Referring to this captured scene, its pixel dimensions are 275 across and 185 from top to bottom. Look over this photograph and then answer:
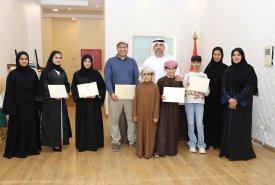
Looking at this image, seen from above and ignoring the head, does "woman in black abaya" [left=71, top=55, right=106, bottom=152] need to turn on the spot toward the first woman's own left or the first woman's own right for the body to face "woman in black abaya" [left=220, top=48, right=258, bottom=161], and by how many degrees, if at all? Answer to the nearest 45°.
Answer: approximately 90° to the first woman's own left

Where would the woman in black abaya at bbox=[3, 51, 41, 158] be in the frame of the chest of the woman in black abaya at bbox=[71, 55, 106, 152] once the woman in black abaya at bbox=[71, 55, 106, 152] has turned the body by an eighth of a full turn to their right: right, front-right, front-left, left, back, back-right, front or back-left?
front-right

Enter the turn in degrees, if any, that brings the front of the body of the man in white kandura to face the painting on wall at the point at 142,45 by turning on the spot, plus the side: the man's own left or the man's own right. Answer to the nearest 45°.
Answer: approximately 180°

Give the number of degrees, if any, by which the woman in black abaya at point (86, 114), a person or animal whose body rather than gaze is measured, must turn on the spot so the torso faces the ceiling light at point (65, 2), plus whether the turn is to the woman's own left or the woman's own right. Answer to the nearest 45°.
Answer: approximately 180°

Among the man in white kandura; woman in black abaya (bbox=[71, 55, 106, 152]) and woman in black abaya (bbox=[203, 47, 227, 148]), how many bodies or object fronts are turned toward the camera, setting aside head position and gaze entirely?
3

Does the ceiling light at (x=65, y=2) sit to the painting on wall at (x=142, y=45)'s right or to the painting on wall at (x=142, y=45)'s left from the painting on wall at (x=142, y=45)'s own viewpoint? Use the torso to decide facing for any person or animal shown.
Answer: on its right

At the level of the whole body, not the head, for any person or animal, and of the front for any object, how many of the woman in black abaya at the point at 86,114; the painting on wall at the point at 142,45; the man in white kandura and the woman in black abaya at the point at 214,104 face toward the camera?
4

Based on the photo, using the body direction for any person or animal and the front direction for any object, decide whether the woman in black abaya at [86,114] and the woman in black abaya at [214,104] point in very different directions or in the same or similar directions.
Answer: same or similar directions

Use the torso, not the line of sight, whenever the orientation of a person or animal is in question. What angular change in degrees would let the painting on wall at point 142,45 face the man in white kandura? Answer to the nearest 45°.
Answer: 0° — it already faces them

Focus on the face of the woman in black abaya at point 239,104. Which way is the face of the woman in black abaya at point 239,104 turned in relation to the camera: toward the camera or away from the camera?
toward the camera

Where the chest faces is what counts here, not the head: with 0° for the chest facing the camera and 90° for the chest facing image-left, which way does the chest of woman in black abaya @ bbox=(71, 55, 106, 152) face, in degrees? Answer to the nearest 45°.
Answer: approximately 0°

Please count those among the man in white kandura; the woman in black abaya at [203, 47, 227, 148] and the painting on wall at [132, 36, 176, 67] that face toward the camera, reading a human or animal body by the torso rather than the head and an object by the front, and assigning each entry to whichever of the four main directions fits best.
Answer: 3

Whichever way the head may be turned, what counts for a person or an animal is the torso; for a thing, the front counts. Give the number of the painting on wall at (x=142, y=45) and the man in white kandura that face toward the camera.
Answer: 2

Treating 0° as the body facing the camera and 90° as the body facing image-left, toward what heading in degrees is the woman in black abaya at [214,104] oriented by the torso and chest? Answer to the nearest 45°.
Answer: approximately 0°

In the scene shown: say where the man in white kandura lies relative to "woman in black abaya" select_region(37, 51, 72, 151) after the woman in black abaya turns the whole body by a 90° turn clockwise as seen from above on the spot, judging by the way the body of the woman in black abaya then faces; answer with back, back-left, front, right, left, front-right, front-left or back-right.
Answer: back-left

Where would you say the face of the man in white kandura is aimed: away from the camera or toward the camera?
toward the camera

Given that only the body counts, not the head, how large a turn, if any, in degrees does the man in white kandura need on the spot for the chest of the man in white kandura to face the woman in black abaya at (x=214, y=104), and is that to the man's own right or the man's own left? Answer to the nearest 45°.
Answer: approximately 90° to the man's own left

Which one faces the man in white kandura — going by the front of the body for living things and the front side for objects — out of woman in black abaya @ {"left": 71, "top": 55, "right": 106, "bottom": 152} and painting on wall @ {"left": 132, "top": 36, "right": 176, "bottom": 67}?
the painting on wall

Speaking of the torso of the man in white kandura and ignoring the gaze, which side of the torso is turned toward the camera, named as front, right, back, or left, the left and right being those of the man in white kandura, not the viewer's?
front
